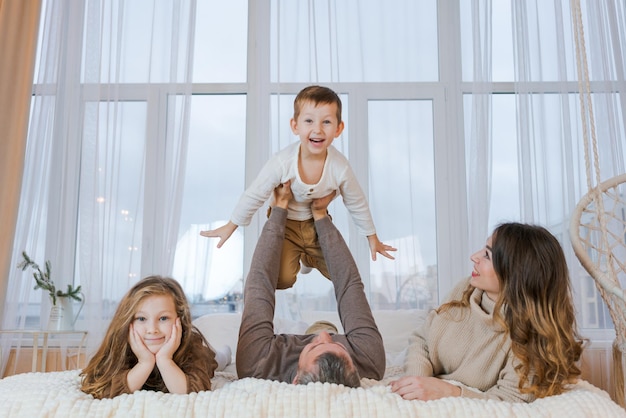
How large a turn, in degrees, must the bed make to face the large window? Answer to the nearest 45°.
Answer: approximately 180°

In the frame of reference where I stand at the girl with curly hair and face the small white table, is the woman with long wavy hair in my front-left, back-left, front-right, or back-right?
back-right

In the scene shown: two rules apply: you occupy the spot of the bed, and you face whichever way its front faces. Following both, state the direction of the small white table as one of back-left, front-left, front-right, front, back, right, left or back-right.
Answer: back-right

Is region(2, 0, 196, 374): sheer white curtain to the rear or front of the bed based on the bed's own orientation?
to the rear

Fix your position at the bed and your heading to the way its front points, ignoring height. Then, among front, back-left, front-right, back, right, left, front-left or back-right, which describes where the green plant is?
back-right

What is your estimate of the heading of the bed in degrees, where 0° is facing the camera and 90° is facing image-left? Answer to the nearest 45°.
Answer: approximately 0°
